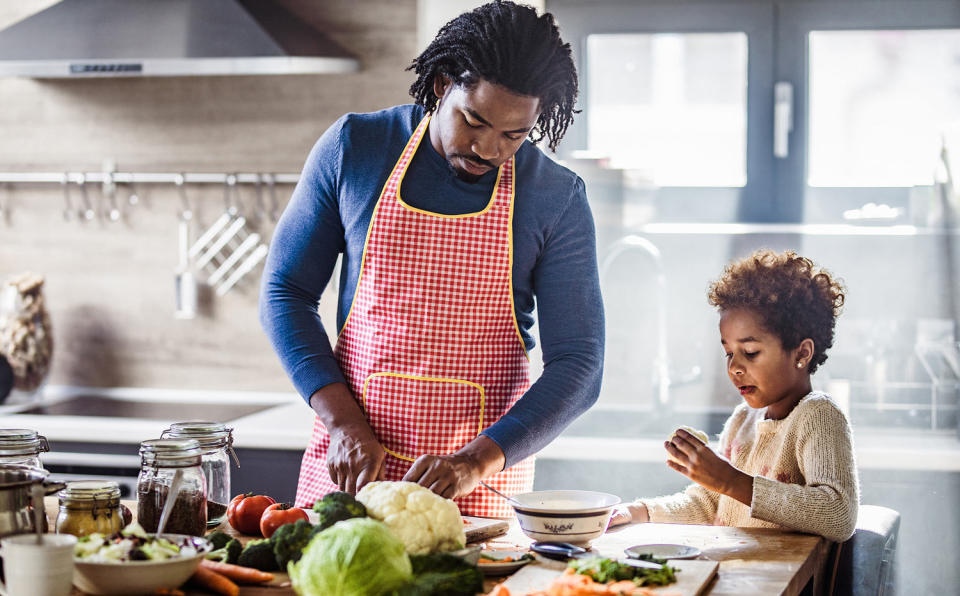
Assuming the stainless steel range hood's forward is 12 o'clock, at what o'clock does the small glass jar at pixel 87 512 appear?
The small glass jar is roughly at 12 o'clock from the stainless steel range hood.

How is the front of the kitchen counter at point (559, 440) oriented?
toward the camera

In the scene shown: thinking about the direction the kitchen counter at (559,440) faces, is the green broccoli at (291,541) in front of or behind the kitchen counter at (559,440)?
in front

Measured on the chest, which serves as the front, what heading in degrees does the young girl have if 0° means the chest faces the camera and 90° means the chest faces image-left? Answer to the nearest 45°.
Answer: approximately 45°

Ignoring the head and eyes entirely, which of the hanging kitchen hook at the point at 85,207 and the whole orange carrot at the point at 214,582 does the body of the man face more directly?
the whole orange carrot

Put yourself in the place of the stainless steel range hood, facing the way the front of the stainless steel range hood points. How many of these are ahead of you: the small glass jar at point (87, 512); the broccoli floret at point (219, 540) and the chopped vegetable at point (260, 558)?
3

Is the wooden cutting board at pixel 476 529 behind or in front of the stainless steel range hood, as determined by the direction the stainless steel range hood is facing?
in front

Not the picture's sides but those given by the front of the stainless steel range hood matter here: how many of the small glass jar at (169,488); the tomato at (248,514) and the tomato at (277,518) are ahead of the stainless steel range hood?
3

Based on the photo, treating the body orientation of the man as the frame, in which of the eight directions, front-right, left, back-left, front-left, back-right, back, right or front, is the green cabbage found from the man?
front

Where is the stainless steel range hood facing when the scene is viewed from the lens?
facing the viewer

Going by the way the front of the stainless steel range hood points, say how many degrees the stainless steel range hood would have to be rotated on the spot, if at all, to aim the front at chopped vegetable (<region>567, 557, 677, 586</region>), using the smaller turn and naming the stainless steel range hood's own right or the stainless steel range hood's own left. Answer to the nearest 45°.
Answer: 0° — it already faces it

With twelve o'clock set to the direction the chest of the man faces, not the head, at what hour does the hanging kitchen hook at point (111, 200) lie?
The hanging kitchen hook is roughly at 5 o'clock from the man.

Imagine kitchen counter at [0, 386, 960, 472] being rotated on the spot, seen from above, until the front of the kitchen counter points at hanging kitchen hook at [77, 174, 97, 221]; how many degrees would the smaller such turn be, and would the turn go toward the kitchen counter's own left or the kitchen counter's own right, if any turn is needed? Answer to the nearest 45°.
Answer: approximately 135° to the kitchen counter's own right

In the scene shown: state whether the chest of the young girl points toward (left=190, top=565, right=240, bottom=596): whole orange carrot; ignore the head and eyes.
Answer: yes
